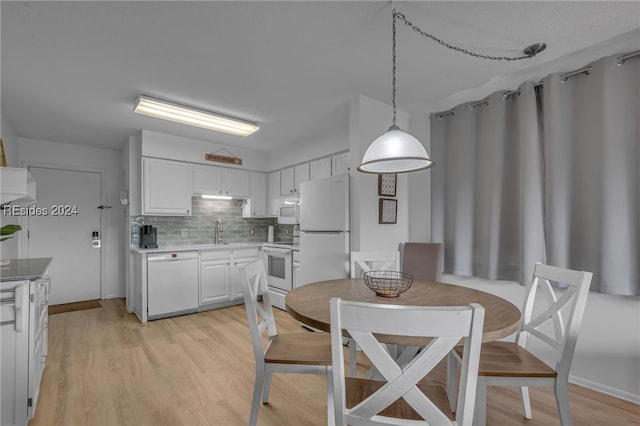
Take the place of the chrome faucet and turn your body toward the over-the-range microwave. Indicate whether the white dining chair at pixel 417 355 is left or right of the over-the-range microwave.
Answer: right

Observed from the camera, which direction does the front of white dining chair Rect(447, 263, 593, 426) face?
facing to the left of the viewer

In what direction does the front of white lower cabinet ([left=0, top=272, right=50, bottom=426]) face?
to the viewer's right

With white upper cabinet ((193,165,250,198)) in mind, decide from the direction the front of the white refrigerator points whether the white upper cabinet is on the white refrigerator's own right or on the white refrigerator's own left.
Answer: on the white refrigerator's own right

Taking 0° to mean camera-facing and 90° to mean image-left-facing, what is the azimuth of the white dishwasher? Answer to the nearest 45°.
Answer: approximately 0°

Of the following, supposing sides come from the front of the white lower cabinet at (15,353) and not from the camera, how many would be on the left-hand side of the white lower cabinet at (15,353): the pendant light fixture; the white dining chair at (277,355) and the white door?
1

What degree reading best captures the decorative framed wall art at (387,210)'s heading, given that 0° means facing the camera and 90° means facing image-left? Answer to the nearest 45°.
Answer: approximately 315°

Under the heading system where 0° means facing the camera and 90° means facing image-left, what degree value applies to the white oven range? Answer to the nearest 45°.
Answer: approximately 45°

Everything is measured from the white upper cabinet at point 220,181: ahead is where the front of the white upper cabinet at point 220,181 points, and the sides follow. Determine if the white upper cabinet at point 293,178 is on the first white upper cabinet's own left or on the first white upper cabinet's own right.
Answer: on the first white upper cabinet's own left

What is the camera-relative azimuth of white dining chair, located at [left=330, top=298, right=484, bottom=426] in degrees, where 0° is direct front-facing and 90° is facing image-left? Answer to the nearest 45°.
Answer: approximately 180°

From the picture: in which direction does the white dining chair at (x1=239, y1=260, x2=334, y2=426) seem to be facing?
to the viewer's right
